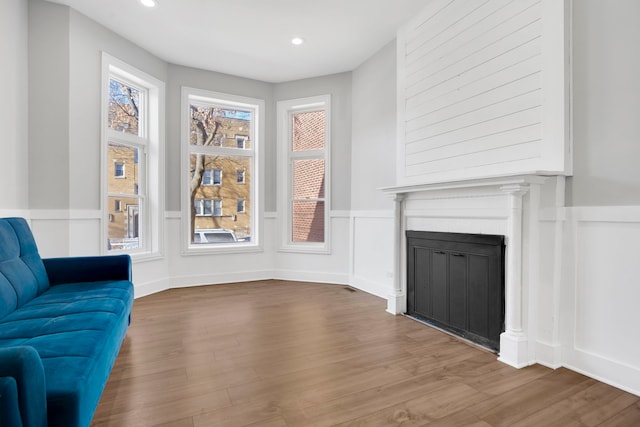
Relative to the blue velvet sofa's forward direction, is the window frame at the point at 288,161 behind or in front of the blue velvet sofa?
in front

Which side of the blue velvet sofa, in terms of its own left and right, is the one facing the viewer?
right
